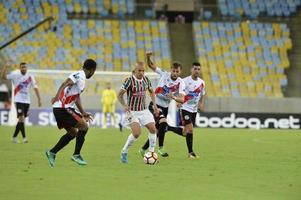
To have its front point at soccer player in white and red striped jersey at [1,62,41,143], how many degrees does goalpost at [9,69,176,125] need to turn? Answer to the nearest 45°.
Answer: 0° — it already faces them

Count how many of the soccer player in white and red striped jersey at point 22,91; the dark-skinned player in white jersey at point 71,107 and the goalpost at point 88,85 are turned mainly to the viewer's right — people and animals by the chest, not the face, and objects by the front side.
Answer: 1

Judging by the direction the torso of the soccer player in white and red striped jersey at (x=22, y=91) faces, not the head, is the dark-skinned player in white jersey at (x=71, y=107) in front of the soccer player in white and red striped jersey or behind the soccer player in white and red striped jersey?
in front

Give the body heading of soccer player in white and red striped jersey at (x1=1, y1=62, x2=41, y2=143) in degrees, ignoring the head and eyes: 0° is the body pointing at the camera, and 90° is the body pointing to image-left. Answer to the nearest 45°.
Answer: approximately 0°

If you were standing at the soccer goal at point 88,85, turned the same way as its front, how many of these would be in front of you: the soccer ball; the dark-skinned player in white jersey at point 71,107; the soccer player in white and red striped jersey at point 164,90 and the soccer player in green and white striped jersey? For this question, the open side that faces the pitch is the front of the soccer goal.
4

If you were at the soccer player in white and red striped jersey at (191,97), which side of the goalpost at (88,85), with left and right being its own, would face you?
front

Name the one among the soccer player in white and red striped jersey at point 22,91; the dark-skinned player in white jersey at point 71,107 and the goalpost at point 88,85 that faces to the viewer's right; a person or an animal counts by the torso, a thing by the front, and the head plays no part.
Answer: the dark-skinned player in white jersey

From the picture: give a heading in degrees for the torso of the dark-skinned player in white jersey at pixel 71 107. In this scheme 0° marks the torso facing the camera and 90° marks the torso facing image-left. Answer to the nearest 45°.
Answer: approximately 270°
